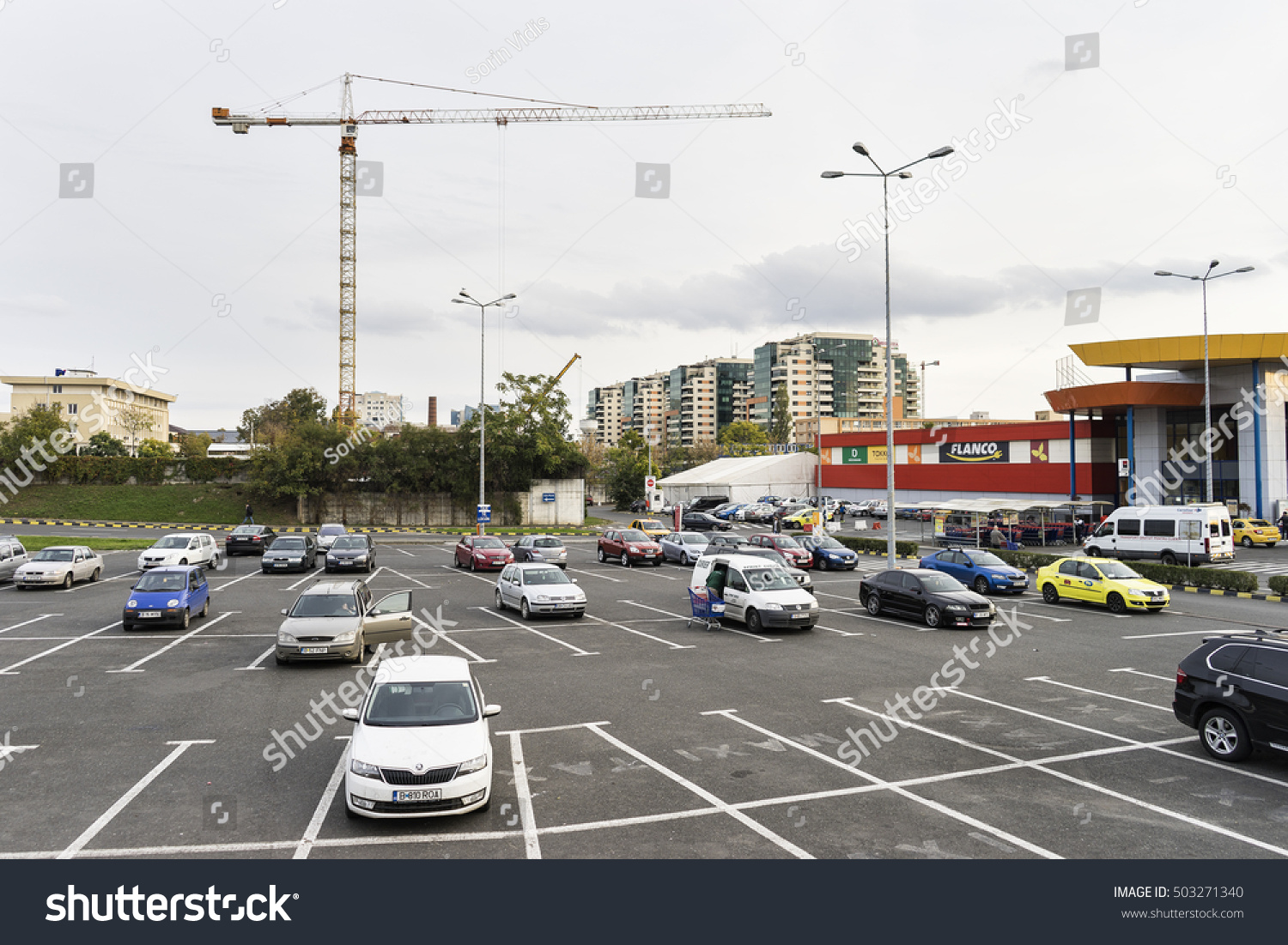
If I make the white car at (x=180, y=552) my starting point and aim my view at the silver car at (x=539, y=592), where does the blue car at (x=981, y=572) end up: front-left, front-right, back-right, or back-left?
front-left

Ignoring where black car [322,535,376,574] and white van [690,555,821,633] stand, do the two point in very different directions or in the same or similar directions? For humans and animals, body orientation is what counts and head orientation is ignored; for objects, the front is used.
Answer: same or similar directions

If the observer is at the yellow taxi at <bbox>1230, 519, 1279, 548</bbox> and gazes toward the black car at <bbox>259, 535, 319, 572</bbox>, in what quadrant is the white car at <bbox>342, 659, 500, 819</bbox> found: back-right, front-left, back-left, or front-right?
front-left

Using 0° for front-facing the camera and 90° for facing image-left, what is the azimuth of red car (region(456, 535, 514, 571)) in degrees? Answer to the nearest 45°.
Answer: approximately 315°

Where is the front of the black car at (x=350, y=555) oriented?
toward the camera

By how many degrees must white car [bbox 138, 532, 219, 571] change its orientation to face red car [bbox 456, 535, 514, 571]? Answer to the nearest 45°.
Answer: approximately 135° to its left

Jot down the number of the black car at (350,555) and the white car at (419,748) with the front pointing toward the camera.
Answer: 2

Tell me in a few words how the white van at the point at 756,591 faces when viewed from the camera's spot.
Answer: facing the viewer and to the right of the viewer

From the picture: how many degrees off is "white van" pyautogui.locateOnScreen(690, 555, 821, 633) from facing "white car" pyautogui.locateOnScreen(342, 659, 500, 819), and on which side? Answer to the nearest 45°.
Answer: approximately 45° to its right

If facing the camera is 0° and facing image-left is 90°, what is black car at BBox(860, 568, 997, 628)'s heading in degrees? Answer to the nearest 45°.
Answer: approximately 315°
